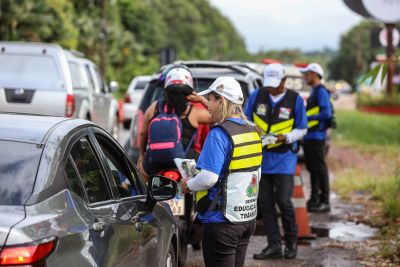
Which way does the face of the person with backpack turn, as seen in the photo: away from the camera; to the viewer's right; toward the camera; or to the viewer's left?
away from the camera

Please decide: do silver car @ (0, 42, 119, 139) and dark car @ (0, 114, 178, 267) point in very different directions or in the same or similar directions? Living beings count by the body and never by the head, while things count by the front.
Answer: same or similar directions

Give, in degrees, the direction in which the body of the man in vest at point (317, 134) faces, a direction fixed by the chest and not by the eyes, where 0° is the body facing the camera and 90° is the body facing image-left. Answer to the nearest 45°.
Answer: approximately 90°

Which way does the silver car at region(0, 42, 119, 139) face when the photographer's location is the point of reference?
facing away from the viewer and to the right of the viewer

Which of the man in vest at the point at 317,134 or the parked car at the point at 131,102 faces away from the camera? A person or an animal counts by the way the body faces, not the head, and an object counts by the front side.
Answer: the parked car

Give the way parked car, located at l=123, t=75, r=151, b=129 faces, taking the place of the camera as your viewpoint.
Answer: facing away from the viewer

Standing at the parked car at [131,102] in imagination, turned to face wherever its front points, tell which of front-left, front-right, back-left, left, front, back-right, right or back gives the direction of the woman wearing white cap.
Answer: back

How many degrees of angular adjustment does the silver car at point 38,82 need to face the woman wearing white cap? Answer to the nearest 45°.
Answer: approximately 135° to its right

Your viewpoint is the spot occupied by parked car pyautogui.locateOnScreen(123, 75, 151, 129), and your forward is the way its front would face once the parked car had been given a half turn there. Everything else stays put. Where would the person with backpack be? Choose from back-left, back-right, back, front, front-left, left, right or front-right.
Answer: front

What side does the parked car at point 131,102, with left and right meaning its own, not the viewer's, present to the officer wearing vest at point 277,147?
back
